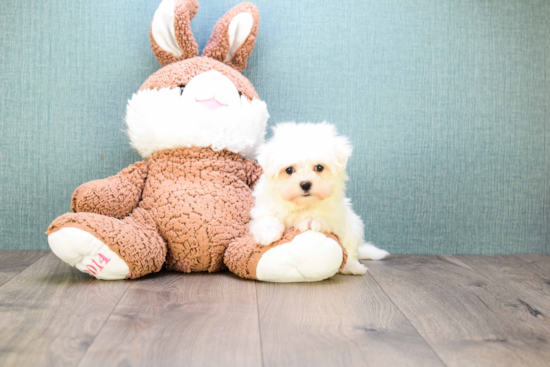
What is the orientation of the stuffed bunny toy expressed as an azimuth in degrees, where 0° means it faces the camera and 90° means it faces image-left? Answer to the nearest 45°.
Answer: approximately 0°
